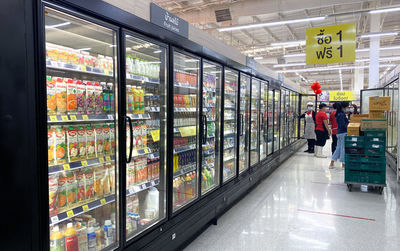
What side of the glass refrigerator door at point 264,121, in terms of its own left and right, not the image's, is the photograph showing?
right

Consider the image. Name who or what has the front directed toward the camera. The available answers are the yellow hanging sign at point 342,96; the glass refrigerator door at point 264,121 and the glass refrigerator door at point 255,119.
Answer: the yellow hanging sign

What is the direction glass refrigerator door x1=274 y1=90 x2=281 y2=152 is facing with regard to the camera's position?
facing to the right of the viewer

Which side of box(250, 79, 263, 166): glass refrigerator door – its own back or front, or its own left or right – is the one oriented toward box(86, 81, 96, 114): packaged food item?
right

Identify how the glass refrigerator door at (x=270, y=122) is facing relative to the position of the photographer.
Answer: facing to the right of the viewer

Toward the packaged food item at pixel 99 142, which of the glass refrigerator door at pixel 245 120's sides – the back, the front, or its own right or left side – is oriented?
right

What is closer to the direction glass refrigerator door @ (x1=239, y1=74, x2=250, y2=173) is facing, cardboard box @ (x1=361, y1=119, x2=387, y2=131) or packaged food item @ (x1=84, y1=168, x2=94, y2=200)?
the cardboard box

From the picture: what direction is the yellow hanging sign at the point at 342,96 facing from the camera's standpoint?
toward the camera

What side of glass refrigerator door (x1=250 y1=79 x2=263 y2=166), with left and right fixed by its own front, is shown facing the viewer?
right

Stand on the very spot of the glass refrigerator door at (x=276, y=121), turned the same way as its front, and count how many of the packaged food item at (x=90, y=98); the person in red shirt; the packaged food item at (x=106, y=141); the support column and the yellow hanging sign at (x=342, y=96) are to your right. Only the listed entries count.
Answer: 2

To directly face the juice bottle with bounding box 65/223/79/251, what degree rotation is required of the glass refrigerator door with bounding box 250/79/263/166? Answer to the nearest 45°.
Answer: approximately 90° to its right

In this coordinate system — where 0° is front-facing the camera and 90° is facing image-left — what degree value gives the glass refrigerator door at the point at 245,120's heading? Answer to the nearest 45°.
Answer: approximately 270°

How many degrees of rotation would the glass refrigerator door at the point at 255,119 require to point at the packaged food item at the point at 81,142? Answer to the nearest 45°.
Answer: approximately 90° to its right

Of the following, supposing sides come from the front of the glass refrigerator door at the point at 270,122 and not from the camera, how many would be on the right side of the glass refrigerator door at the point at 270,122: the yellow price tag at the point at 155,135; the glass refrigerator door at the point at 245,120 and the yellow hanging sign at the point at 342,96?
2

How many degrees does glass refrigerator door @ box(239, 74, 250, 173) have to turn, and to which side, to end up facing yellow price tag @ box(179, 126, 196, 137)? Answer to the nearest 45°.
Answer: approximately 90° to its right

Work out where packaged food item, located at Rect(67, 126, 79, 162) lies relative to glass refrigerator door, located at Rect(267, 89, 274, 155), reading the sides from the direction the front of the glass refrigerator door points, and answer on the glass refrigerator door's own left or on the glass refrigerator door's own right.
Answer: on the glass refrigerator door's own right
